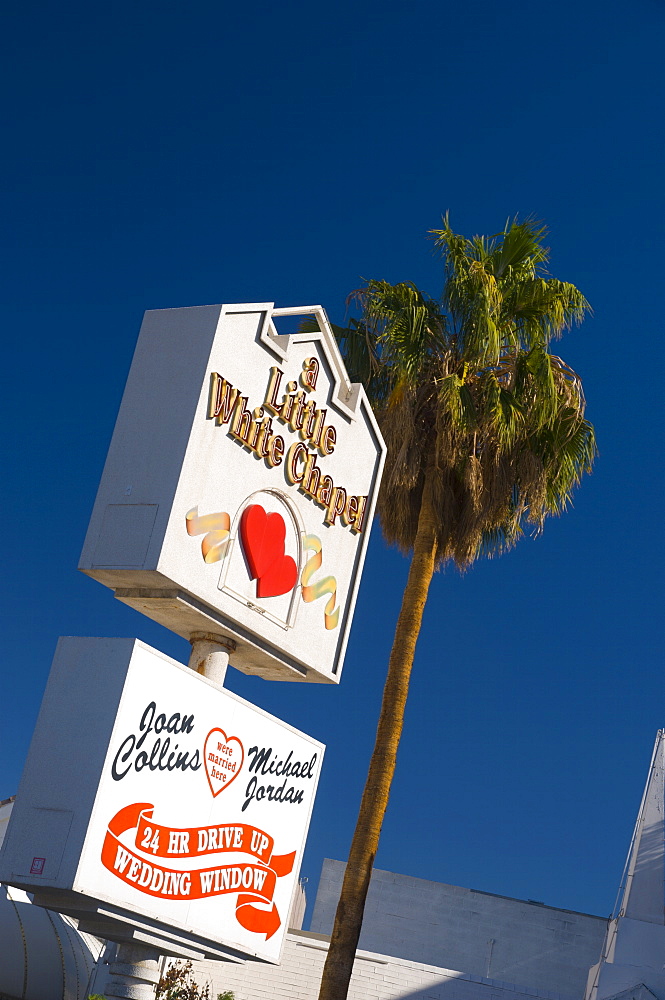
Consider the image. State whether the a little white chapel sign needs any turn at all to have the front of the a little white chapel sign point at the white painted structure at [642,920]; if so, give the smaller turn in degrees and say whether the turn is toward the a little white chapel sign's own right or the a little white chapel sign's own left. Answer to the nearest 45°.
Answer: approximately 90° to the a little white chapel sign's own left

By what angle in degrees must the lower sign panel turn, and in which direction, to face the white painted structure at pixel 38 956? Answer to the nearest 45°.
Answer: approximately 135° to its left

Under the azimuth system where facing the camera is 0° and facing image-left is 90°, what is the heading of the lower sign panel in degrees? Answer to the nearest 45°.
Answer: approximately 315°

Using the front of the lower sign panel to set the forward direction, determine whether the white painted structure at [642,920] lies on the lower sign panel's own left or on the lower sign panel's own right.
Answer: on the lower sign panel's own left

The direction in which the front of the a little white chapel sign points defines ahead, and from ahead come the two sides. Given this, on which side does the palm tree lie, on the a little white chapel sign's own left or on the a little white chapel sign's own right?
on the a little white chapel sign's own left

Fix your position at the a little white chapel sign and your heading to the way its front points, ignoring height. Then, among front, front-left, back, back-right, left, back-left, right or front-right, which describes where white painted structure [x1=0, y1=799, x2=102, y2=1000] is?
back-left
